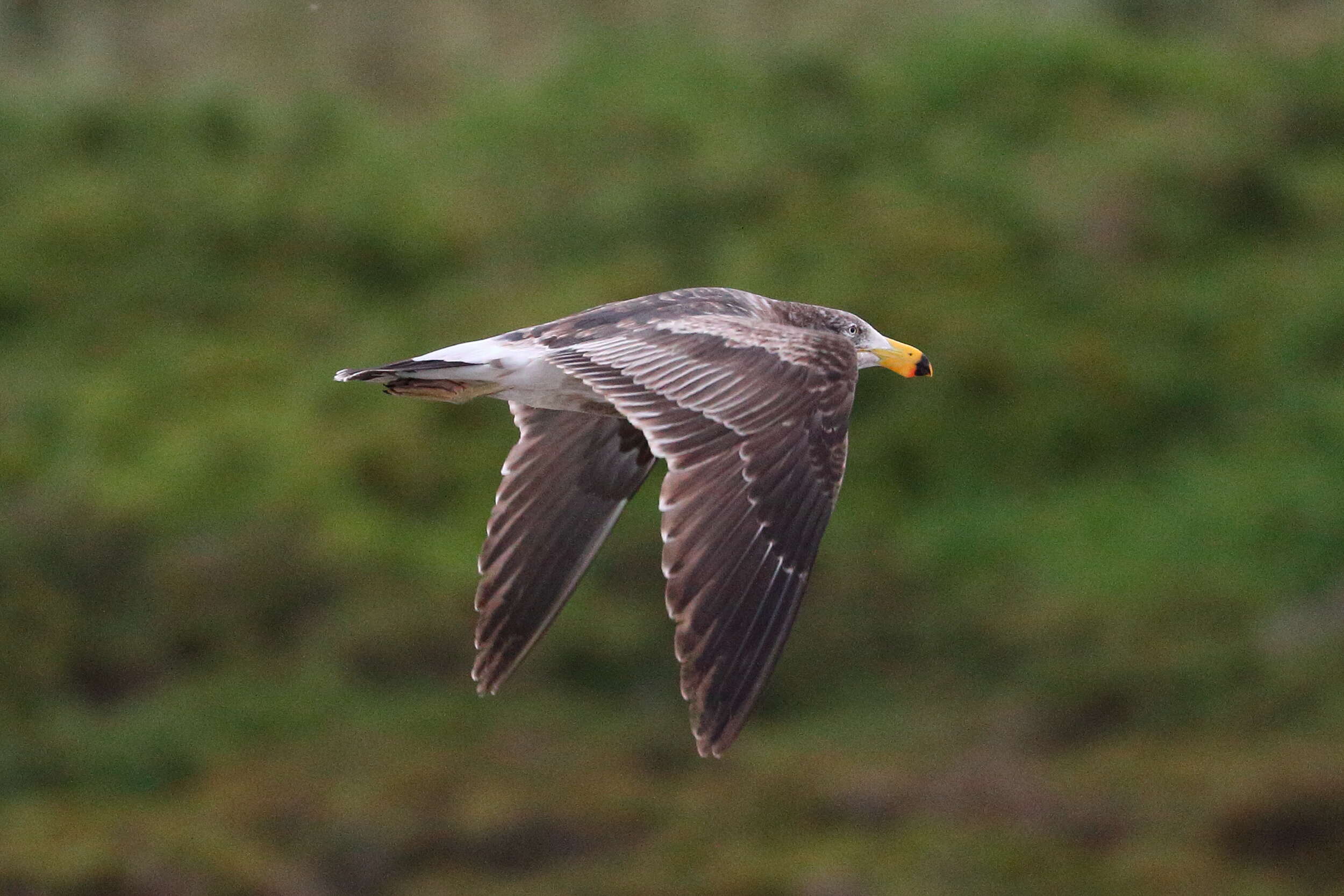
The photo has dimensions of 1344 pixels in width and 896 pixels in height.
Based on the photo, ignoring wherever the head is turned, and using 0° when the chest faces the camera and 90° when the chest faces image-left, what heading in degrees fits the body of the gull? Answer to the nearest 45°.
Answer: approximately 270°
